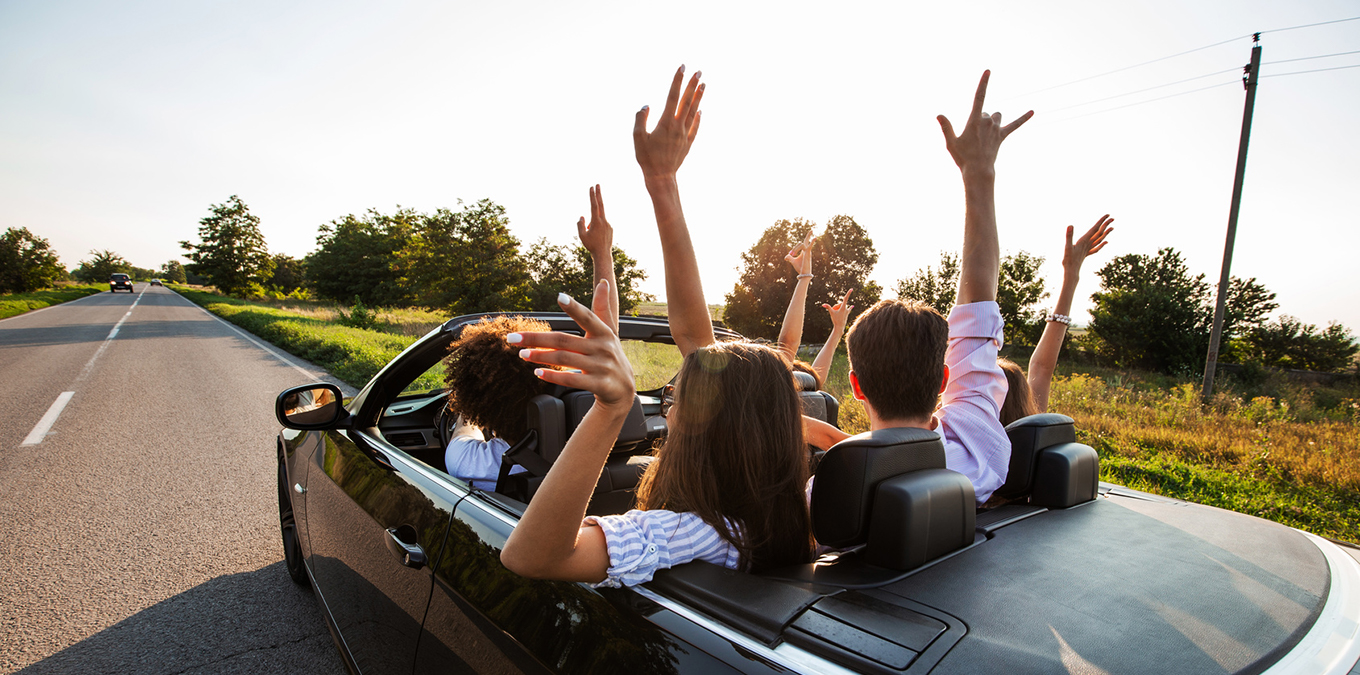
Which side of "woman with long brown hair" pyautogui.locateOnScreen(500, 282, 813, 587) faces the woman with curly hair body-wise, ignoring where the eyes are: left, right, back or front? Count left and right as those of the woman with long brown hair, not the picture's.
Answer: front

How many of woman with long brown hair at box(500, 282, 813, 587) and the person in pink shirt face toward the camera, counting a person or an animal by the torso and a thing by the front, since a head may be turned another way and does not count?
0

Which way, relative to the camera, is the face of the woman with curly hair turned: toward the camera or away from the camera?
away from the camera

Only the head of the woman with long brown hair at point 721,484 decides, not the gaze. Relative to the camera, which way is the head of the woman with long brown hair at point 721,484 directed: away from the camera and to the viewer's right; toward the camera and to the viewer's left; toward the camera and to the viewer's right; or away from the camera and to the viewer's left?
away from the camera and to the viewer's left

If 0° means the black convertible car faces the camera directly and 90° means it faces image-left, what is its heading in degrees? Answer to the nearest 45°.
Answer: approximately 135°

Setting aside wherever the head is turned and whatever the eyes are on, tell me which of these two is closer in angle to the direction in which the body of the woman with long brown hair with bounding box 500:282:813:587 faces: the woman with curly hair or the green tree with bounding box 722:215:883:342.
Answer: the woman with curly hair

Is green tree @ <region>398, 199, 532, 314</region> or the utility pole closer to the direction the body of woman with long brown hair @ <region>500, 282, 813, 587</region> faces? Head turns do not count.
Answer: the green tree

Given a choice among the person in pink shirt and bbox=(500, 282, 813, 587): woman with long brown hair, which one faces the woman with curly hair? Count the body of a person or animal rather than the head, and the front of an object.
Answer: the woman with long brown hair

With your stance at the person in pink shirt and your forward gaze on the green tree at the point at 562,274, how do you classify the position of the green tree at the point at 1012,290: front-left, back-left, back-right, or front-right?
front-right

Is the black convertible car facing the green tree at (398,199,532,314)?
yes

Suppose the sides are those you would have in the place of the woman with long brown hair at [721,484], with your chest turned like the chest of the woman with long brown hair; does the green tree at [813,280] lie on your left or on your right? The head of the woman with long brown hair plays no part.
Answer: on your right

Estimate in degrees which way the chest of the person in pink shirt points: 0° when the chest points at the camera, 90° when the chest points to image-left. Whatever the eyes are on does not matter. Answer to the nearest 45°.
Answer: approximately 180°
